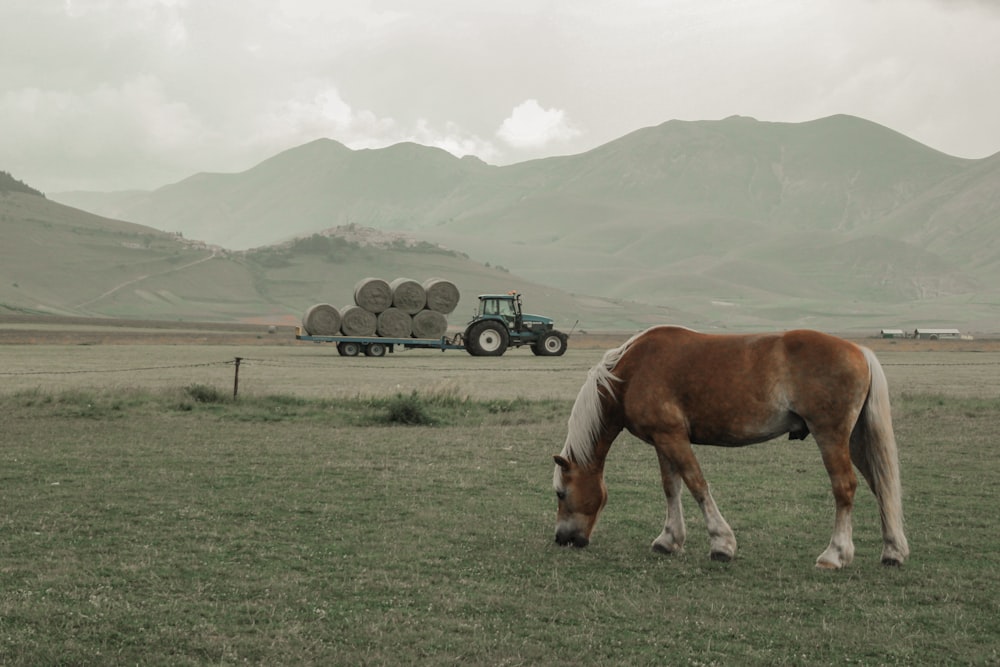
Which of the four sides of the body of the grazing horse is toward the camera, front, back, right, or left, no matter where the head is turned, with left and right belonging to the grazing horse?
left

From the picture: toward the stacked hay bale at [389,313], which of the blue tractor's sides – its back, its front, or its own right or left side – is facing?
back

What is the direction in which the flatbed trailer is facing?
to the viewer's right

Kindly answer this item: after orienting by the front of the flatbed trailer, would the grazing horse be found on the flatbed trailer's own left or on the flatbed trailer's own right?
on the flatbed trailer's own right

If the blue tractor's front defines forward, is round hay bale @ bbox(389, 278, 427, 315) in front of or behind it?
behind

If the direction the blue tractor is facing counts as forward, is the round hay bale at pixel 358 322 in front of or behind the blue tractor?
behind

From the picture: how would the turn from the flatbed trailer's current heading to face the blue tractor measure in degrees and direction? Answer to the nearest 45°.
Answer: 0° — it already faces it

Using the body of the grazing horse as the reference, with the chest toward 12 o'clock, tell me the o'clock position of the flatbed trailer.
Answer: The flatbed trailer is roughly at 2 o'clock from the grazing horse.

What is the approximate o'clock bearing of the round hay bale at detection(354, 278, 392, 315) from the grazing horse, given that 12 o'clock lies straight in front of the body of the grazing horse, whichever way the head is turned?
The round hay bale is roughly at 2 o'clock from the grazing horse.

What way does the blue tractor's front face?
to the viewer's right

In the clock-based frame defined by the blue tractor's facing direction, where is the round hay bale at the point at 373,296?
The round hay bale is roughly at 6 o'clock from the blue tractor.
